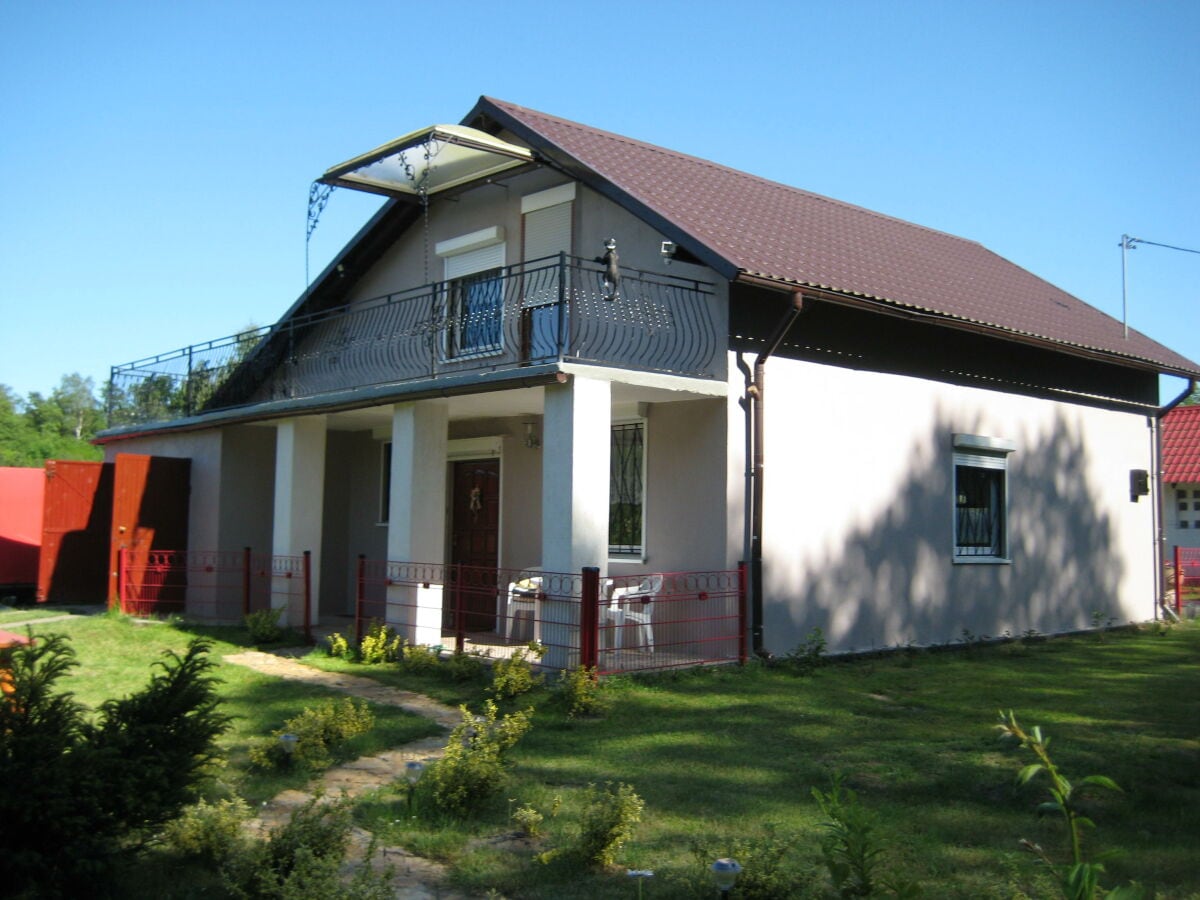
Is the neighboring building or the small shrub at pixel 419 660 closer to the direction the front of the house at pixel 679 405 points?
the small shrub

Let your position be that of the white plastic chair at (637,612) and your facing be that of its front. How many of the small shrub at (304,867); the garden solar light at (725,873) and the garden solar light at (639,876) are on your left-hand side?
3

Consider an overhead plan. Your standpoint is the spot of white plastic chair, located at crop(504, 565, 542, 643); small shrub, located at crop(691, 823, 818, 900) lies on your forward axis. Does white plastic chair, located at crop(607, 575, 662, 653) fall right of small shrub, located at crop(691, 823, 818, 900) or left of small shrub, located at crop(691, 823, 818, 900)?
left

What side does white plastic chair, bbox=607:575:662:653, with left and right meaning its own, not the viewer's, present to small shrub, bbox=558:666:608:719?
left

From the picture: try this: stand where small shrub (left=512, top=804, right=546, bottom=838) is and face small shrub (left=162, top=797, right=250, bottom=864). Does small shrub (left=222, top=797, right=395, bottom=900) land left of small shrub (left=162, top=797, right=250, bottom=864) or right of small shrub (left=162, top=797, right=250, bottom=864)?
left

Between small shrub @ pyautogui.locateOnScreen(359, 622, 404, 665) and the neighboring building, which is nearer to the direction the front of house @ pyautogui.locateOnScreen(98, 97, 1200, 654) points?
the small shrub

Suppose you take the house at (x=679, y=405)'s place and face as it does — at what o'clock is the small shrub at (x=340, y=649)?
The small shrub is roughly at 1 o'clock from the house.

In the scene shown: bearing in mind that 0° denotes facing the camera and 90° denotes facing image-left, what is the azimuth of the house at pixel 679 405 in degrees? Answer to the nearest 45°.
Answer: approximately 45°

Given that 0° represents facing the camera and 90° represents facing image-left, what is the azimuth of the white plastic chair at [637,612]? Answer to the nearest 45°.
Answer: approximately 90°

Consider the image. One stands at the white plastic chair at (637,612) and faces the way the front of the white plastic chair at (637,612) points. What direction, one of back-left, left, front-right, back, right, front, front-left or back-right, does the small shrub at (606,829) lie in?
left

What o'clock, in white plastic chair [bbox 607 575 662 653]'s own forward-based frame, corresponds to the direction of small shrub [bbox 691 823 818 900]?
The small shrub is roughly at 9 o'clock from the white plastic chair.

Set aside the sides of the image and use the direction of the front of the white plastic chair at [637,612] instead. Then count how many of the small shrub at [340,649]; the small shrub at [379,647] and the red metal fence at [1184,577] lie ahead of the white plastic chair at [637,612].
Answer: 2

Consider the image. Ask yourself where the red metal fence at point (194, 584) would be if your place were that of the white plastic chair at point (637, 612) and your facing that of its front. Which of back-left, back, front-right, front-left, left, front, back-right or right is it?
front-right

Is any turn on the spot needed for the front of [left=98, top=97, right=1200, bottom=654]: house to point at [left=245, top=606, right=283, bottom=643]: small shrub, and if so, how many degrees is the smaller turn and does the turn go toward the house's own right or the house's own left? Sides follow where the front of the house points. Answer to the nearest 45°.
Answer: approximately 45° to the house's own right

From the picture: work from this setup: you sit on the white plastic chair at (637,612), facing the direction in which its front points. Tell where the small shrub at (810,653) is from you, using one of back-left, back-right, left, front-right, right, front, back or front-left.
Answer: back

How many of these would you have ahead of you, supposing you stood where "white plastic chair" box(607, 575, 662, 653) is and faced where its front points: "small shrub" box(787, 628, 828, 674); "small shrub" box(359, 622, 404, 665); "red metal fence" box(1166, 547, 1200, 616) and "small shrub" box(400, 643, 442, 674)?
2
